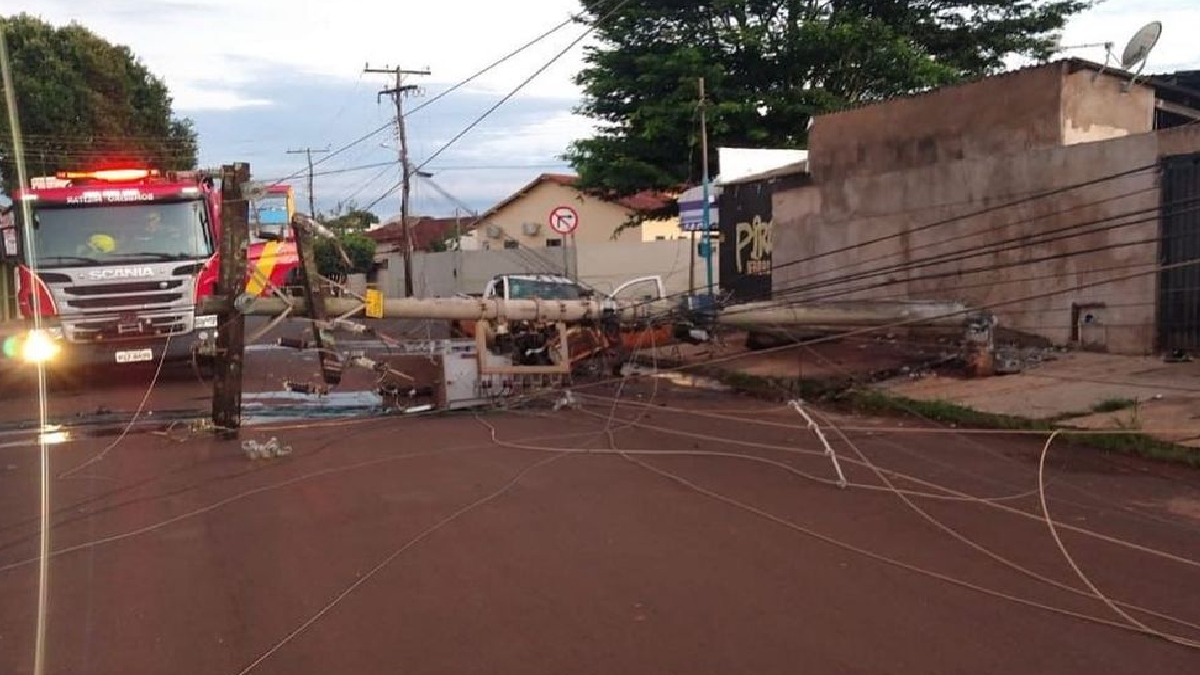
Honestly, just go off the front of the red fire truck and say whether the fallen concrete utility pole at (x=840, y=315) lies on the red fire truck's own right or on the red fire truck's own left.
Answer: on the red fire truck's own left

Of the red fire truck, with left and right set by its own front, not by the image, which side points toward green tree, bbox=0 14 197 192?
back

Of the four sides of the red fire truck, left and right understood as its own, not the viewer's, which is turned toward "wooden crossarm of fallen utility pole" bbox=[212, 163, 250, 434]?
front

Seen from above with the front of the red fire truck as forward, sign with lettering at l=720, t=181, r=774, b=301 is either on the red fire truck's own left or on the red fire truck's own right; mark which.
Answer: on the red fire truck's own left

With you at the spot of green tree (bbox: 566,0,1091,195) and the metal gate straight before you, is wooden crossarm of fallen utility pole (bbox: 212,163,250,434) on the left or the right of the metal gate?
right

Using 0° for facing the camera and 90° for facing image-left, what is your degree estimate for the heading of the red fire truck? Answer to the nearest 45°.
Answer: approximately 0°

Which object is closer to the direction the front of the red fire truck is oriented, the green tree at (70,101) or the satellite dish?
the satellite dish

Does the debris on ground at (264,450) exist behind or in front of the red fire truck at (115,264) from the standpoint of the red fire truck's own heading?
in front

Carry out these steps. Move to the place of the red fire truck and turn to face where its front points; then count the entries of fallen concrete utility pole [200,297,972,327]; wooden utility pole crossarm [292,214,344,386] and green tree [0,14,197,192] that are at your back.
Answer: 1

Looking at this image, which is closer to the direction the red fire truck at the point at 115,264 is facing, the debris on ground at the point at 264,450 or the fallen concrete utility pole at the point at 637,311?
the debris on ground

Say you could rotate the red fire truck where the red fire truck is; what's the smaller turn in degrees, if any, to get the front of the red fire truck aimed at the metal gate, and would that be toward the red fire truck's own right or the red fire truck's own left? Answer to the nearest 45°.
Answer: approximately 45° to the red fire truck's own left
